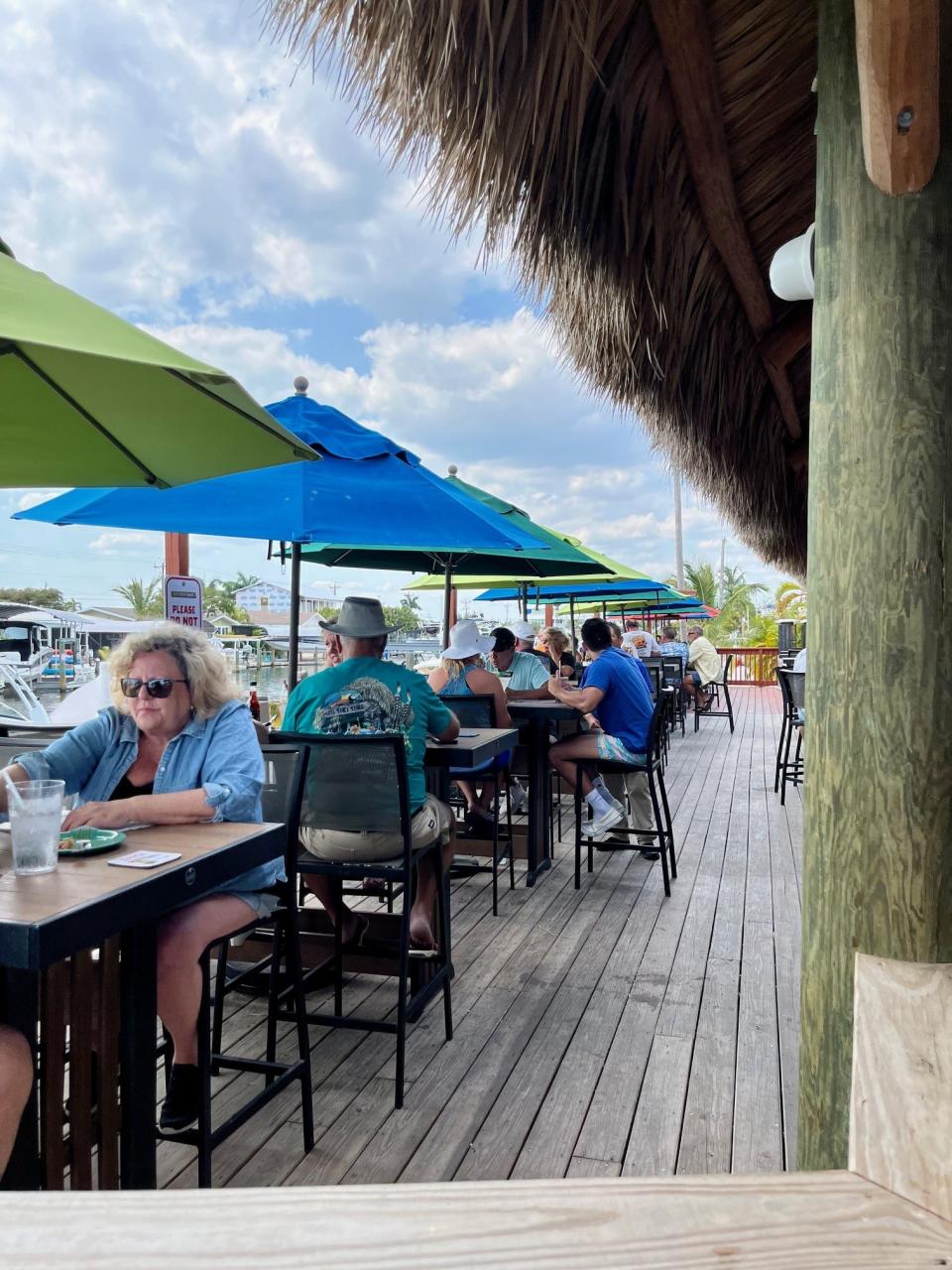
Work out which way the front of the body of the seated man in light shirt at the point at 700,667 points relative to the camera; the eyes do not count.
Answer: to the viewer's left

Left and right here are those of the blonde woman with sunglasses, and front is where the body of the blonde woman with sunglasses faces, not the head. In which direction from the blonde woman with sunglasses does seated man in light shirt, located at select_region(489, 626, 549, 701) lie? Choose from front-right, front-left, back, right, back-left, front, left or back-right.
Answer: back

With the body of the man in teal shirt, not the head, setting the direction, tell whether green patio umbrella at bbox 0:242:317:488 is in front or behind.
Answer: behind

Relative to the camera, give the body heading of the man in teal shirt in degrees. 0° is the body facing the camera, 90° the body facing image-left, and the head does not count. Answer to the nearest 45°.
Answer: approximately 180°

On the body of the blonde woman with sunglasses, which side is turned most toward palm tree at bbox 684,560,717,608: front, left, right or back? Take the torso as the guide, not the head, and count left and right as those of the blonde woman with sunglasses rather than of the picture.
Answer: back

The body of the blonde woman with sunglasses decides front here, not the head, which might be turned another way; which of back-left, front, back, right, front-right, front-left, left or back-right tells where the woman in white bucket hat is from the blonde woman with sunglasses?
back

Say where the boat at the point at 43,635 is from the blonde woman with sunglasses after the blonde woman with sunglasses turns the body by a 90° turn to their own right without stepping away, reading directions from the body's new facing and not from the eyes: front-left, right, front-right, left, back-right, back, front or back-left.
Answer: front-right

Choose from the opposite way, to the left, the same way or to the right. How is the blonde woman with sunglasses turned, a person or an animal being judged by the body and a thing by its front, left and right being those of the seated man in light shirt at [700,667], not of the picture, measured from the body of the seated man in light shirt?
to the left

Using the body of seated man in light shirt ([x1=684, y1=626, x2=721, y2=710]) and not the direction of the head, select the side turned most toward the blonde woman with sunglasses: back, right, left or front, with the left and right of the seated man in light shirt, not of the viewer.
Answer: left

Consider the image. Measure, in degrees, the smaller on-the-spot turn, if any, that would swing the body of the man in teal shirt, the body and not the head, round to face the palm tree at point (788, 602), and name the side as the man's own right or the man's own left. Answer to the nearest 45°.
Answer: approximately 45° to the man's own right

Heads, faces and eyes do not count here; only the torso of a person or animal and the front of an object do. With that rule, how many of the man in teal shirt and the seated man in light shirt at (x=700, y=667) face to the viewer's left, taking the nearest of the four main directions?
1

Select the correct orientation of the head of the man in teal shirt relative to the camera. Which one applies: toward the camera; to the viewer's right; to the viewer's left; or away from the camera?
away from the camera

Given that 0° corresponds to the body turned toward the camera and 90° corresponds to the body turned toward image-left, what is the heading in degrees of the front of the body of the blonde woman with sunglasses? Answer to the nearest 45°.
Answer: approximately 45°

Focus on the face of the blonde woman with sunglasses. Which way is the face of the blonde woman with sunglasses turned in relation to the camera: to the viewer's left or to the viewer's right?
to the viewer's left
